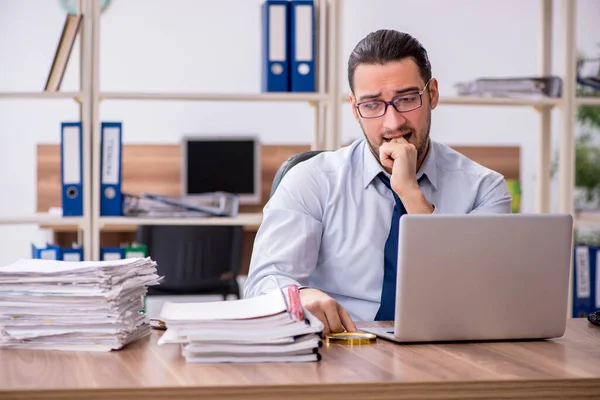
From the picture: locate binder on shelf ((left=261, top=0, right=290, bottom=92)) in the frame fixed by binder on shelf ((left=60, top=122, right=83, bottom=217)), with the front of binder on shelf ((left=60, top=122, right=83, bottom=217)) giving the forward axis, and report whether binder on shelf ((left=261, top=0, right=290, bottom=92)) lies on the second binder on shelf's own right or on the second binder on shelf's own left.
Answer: on the second binder on shelf's own left

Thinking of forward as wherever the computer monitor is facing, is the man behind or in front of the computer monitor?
in front

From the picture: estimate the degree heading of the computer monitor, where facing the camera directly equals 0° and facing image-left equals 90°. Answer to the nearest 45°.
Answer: approximately 0°

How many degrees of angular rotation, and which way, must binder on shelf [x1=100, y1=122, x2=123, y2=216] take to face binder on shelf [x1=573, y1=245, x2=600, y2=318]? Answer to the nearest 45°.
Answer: approximately 90° to its left

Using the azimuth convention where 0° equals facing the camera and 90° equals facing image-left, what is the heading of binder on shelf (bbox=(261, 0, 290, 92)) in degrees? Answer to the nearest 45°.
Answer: approximately 0°

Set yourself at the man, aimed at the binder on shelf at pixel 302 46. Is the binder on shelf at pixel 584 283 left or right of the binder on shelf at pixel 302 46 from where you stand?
right
